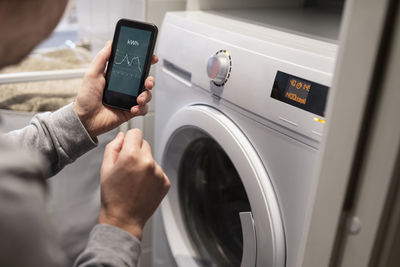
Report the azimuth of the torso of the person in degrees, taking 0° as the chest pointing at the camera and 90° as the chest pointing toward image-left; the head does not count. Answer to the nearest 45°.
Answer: approximately 225°

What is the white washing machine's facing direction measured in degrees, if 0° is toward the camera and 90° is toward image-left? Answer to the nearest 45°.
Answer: approximately 45°

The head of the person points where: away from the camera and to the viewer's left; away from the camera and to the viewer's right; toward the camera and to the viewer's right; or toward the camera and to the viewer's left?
away from the camera and to the viewer's right

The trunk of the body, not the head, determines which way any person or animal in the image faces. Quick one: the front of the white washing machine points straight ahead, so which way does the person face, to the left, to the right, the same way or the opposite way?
the opposite way
